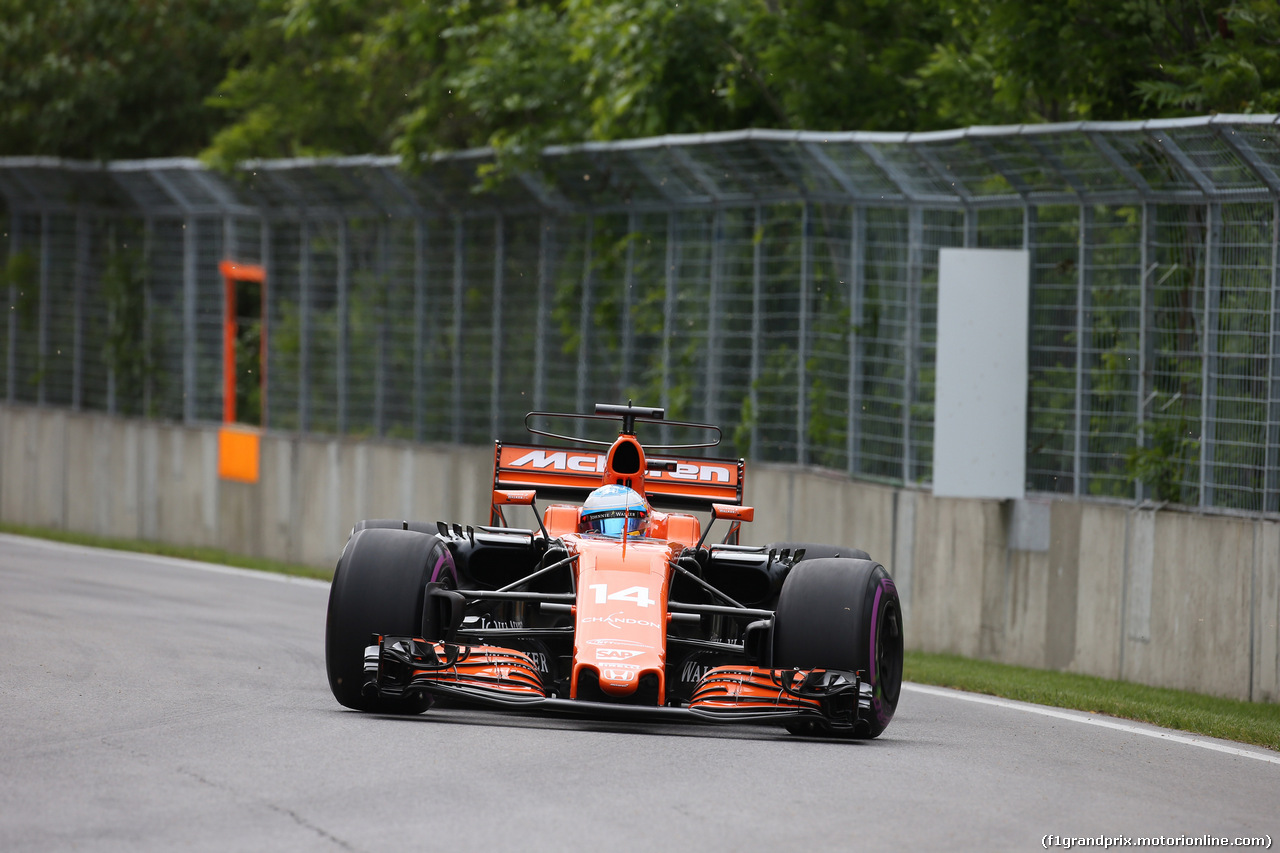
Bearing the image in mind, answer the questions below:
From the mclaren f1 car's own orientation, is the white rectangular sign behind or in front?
behind

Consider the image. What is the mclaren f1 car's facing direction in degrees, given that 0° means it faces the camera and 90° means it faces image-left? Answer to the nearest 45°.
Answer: approximately 0°

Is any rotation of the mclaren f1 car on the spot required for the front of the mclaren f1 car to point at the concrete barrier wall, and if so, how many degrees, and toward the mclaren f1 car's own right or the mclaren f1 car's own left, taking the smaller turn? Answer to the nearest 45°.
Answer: approximately 135° to the mclaren f1 car's own left

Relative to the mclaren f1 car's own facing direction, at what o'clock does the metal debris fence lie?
The metal debris fence is roughly at 6 o'clock from the mclaren f1 car.
